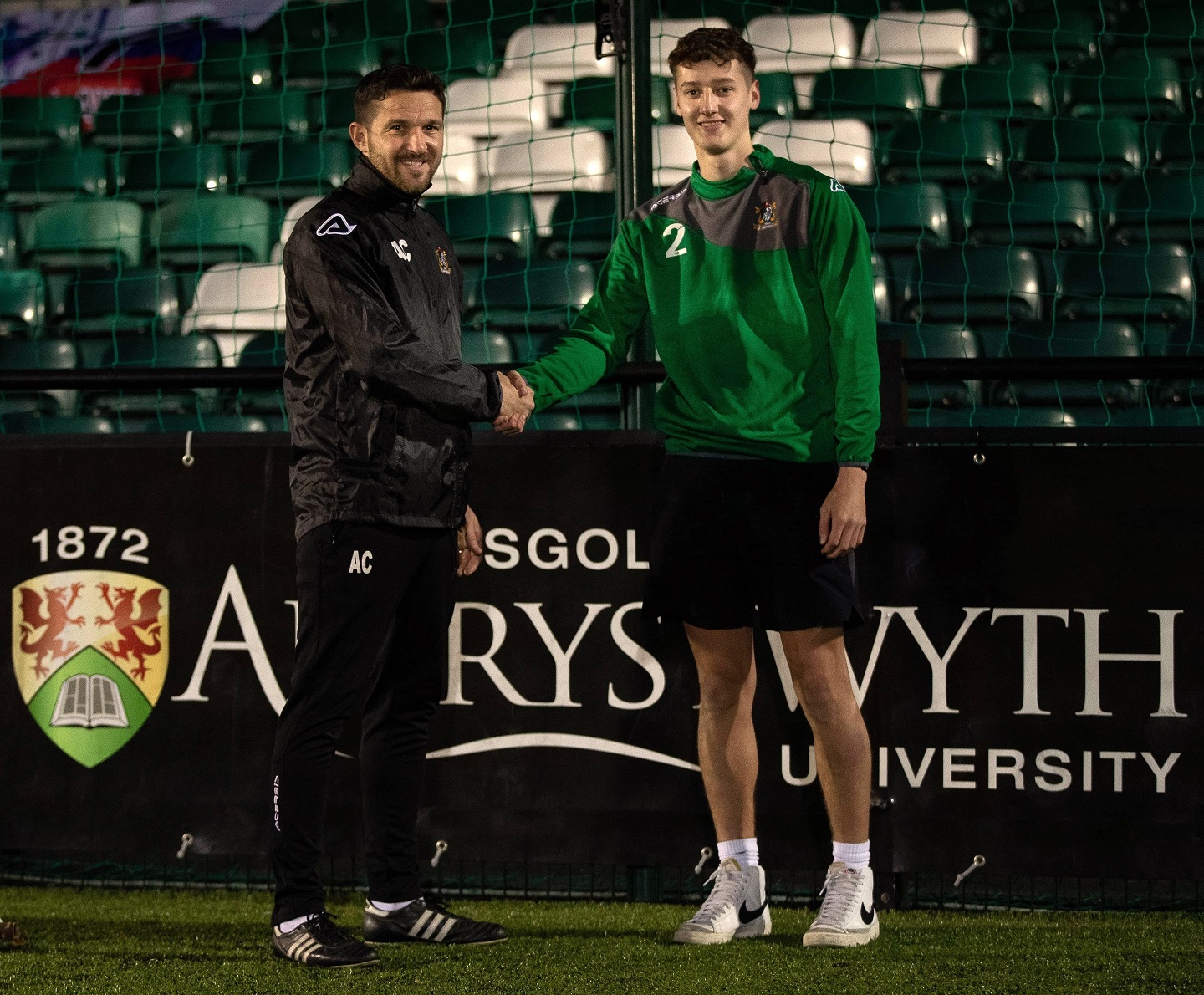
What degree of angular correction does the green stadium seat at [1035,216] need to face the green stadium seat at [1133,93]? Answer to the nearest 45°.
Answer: approximately 135° to its left

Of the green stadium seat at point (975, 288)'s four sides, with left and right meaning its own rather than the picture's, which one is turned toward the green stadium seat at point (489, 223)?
right

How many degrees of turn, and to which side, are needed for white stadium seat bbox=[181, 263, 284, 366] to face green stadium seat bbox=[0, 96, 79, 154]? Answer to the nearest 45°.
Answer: approximately 135° to its right

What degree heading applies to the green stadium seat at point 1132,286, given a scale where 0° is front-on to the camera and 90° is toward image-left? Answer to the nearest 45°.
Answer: approximately 0°

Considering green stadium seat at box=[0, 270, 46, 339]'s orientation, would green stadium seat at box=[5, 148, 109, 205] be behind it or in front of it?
behind

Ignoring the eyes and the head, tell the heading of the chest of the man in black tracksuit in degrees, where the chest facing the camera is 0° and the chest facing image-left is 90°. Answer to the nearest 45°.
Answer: approximately 315°

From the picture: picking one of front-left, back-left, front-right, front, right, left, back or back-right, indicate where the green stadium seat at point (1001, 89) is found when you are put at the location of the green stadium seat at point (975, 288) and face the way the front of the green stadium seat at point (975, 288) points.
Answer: back

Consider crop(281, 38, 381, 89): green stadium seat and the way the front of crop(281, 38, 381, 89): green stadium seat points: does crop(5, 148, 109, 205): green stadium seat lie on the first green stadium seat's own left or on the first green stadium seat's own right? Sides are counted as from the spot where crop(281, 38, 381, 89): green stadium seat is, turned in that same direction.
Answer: on the first green stadium seat's own right

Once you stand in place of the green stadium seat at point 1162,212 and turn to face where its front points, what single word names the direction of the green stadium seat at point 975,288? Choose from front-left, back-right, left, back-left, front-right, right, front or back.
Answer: front-right

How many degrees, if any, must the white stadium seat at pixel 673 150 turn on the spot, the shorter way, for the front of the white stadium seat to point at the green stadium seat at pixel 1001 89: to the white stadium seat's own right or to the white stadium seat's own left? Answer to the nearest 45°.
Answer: approximately 90° to the white stadium seat's own left

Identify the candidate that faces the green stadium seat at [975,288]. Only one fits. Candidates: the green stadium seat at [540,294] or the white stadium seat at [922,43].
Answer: the white stadium seat

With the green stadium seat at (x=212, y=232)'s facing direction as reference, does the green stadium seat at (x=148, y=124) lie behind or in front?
behind
